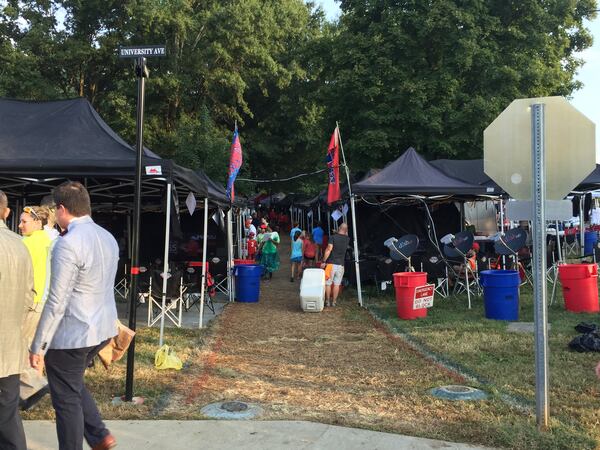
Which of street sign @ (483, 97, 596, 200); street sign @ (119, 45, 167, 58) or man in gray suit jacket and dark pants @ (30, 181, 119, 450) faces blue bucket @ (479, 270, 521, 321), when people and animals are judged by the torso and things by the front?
street sign @ (483, 97, 596, 200)

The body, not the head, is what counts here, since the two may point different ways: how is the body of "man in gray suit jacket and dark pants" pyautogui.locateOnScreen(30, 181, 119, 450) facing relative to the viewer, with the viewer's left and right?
facing away from the viewer and to the left of the viewer

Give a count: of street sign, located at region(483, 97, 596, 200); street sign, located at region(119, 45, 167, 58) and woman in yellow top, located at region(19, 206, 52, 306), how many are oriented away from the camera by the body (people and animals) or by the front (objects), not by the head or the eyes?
1

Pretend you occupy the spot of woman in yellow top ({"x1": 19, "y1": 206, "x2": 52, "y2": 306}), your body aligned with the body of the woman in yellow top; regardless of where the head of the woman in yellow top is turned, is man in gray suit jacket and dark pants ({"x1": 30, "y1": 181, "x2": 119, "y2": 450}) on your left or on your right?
on your left

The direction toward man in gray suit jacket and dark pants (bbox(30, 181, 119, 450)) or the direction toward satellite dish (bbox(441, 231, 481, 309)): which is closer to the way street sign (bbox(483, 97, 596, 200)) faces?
the satellite dish

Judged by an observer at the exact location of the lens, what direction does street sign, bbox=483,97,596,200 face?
facing away from the viewer

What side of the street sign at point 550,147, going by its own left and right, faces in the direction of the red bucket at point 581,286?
front

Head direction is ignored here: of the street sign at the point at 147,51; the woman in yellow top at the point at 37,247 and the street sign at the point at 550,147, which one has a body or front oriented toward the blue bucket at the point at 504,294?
the street sign at the point at 550,147

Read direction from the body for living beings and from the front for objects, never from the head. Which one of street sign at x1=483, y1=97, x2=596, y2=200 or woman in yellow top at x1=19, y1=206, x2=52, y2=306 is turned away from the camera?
the street sign

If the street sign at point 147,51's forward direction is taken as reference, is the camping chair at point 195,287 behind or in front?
behind

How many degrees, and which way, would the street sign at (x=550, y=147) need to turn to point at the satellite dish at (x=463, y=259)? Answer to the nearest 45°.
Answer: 0° — it already faces it
